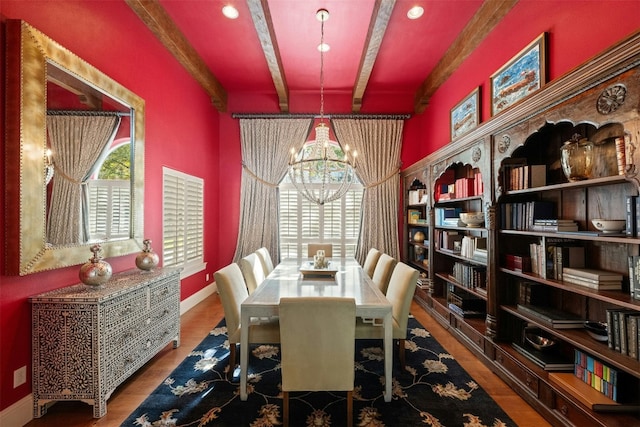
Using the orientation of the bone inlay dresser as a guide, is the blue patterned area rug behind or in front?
in front

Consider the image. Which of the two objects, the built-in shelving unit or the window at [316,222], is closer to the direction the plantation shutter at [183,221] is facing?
the built-in shelving unit

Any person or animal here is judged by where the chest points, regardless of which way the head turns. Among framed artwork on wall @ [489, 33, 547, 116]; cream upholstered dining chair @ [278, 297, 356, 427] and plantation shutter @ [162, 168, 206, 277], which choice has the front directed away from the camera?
the cream upholstered dining chair

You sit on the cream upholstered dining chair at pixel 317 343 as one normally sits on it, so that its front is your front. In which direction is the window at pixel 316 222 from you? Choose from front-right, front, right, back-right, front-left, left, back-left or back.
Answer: front

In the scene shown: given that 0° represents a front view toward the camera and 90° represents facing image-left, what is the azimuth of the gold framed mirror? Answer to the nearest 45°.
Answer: approximately 315°

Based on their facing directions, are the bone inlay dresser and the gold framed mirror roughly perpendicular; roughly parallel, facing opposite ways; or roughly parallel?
roughly parallel

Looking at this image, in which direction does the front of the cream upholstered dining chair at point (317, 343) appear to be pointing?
away from the camera

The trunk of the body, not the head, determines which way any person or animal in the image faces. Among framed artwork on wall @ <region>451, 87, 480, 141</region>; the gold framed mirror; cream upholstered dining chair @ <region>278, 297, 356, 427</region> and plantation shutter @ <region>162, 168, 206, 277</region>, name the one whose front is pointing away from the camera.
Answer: the cream upholstered dining chair

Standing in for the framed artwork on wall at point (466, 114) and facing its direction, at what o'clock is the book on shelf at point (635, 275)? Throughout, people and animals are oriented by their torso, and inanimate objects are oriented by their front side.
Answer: The book on shelf is roughly at 10 o'clock from the framed artwork on wall.

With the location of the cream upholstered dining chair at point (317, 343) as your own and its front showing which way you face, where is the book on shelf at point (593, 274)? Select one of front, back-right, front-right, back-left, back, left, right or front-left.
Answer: right

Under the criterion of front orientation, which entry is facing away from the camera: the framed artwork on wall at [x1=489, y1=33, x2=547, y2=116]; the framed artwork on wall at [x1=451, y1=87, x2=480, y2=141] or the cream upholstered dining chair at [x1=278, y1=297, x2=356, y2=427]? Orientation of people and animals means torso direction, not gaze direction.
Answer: the cream upholstered dining chair

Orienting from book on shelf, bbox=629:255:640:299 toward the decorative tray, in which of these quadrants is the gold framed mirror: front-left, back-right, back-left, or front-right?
front-left

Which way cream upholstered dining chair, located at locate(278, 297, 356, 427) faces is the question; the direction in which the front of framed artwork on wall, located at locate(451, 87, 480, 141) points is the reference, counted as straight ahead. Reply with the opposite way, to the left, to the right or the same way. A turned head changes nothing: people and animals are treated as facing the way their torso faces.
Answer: to the right

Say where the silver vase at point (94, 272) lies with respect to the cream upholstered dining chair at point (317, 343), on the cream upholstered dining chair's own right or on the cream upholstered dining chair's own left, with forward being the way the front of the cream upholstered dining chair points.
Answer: on the cream upholstered dining chair's own left

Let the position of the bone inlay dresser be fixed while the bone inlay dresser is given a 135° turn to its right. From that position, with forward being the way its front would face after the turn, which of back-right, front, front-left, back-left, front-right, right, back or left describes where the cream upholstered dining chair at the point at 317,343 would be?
back-left

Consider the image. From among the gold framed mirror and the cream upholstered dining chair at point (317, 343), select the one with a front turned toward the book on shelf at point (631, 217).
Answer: the gold framed mirror

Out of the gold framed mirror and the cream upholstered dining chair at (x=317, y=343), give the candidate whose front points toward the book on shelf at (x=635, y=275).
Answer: the gold framed mirror

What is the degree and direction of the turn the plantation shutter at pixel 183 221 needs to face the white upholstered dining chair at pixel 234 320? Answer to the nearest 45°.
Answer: approximately 45° to its right

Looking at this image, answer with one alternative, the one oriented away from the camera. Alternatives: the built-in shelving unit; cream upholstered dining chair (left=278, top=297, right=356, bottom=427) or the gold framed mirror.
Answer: the cream upholstered dining chair

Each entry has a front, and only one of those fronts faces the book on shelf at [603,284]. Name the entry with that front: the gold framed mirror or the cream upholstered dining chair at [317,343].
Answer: the gold framed mirror

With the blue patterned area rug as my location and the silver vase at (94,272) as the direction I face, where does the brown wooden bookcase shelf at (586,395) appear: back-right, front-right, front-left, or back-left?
back-left

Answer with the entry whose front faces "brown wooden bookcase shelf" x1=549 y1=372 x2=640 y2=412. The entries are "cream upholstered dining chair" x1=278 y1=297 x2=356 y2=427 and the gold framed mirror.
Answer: the gold framed mirror
